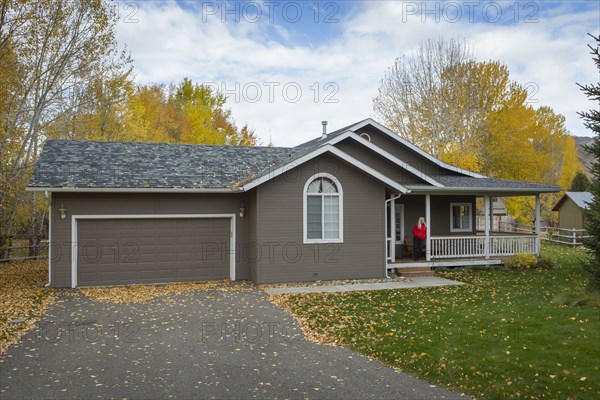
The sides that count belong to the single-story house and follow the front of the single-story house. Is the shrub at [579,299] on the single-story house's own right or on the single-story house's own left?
on the single-story house's own left

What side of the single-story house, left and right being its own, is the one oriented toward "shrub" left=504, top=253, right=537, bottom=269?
left

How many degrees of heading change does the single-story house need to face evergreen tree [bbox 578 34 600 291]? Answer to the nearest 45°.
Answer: approximately 45° to its left

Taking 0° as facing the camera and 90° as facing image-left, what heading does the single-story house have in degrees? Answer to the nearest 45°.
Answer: approximately 0°

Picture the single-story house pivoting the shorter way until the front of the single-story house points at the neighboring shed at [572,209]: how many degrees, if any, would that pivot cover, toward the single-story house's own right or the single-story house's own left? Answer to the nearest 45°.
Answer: approximately 135° to the single-story house's own left
